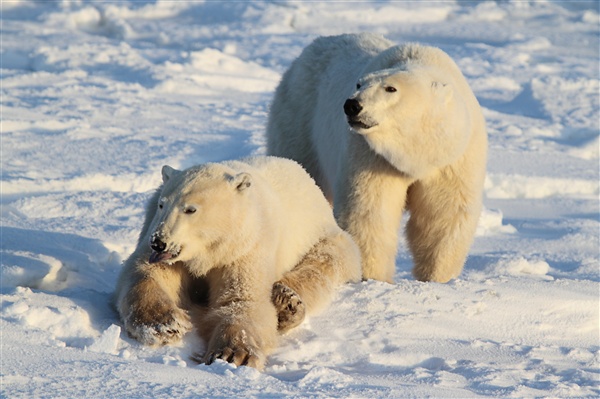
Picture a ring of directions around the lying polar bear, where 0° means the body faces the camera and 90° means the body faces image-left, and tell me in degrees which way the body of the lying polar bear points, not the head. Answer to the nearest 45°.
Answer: approximately 45°

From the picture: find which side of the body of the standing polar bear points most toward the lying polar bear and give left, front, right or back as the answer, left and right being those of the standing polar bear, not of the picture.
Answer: right

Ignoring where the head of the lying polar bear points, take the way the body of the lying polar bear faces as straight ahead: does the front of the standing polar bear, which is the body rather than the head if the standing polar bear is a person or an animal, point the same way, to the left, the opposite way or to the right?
to the left

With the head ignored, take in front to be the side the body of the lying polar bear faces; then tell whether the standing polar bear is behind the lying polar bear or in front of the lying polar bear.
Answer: behind

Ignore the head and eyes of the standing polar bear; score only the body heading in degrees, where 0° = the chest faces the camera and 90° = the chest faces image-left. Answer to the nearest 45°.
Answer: approximately 315°
